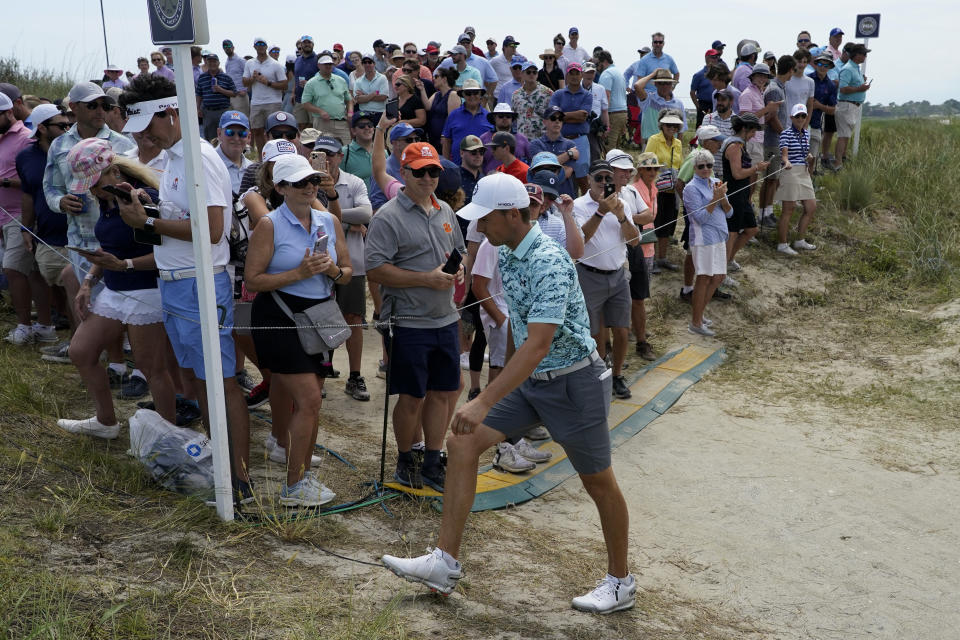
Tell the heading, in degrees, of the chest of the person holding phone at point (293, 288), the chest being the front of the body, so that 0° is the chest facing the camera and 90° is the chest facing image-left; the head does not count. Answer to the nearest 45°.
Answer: approximately 315°

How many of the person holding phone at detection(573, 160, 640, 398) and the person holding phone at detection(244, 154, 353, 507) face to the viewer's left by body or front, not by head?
0

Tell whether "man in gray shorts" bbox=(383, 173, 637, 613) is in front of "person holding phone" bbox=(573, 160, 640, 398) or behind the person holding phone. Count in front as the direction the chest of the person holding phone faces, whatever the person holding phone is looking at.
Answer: in front

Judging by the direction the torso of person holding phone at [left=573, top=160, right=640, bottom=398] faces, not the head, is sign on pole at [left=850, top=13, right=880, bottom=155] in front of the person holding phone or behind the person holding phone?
behind

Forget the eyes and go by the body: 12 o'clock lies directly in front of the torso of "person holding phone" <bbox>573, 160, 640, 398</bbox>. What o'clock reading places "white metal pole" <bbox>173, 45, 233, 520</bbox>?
The white metal pole is roughly at 1 o'clock from the person holding phone.

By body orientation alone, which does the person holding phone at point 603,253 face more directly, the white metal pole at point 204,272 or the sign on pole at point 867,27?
the white metal pole

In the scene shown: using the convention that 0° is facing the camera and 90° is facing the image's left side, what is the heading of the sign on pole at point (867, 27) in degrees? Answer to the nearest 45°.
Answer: approximately 0°

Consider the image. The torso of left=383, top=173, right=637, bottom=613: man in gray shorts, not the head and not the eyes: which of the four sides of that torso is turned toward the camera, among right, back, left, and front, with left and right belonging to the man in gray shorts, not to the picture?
left

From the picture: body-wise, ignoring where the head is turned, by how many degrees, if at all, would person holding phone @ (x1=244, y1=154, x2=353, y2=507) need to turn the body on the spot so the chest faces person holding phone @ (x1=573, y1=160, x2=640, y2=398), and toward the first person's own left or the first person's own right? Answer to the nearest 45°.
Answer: approximately 90° to the first person's own left

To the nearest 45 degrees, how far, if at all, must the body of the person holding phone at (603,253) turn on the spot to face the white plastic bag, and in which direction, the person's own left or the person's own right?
approximately 45° to the person's own right

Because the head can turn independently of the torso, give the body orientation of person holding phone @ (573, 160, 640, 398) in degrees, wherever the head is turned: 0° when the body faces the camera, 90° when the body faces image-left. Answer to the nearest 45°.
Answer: approximately 0°
